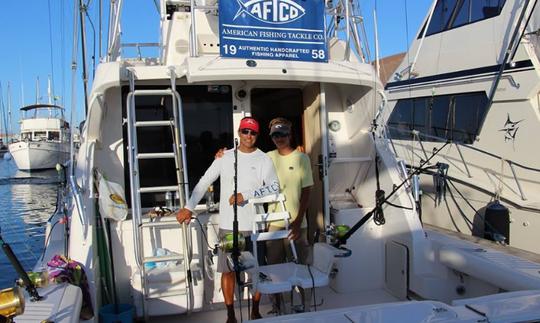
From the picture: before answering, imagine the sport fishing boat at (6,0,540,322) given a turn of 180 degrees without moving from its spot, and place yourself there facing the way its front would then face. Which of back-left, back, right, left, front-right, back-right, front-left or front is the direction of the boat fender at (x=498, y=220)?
back-left

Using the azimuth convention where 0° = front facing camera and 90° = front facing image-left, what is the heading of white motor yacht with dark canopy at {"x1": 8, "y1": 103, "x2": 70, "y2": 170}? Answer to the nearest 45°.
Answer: approximately 45°

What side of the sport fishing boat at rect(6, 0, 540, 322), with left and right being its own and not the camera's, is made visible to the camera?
back

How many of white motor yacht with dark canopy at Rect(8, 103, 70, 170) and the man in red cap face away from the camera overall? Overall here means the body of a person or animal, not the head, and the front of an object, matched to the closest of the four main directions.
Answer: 0

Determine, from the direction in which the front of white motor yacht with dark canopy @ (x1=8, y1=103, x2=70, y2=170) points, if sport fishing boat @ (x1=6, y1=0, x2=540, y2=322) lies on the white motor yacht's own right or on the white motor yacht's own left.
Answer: on the white motor yacht's own left

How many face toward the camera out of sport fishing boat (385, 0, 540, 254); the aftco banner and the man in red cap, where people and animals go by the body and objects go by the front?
2

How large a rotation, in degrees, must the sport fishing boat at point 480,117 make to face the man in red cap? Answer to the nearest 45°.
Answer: approximately 135° to its left

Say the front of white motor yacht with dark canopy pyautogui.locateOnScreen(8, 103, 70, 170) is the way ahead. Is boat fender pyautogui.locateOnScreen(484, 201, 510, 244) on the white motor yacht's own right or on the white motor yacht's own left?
on the white motor yacht's own left

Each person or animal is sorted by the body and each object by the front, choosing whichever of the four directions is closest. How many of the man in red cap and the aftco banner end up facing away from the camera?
0

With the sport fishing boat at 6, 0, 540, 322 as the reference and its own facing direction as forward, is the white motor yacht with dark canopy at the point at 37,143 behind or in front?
in front
